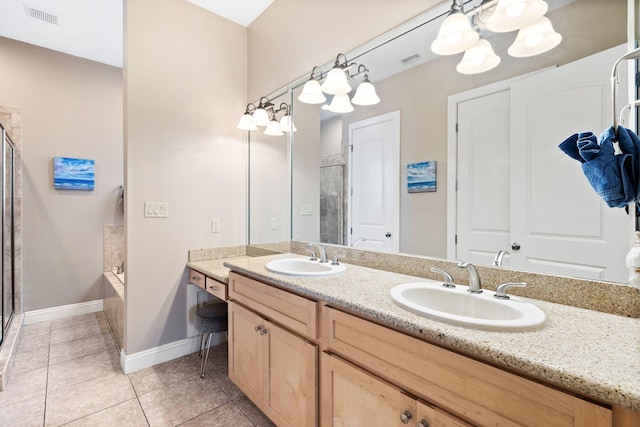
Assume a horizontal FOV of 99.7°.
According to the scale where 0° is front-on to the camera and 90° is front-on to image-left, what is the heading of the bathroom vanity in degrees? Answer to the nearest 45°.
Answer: approximately 45°

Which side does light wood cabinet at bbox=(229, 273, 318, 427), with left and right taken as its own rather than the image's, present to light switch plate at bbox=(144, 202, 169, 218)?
right

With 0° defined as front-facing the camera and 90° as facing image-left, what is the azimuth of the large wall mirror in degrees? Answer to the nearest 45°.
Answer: approximately 45°

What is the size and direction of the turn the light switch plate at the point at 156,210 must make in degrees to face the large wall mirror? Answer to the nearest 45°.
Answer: approximately 45° to its left

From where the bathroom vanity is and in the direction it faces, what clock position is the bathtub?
The bathtub is roughly at 2 o'clock from the bathroom vanity.

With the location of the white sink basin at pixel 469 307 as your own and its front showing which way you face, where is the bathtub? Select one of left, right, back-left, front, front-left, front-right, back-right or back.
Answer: front-right

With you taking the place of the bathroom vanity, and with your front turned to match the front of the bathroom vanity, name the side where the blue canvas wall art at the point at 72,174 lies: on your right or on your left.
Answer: on your right

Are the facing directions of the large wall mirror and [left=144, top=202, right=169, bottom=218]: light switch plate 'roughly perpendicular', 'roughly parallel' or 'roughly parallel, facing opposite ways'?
roughly perpendicular

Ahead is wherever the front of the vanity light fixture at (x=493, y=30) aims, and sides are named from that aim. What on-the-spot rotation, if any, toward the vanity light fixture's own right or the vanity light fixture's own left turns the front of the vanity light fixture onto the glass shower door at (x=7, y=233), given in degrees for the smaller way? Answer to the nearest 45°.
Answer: approximately 45° to the vanity light fixture's own right
